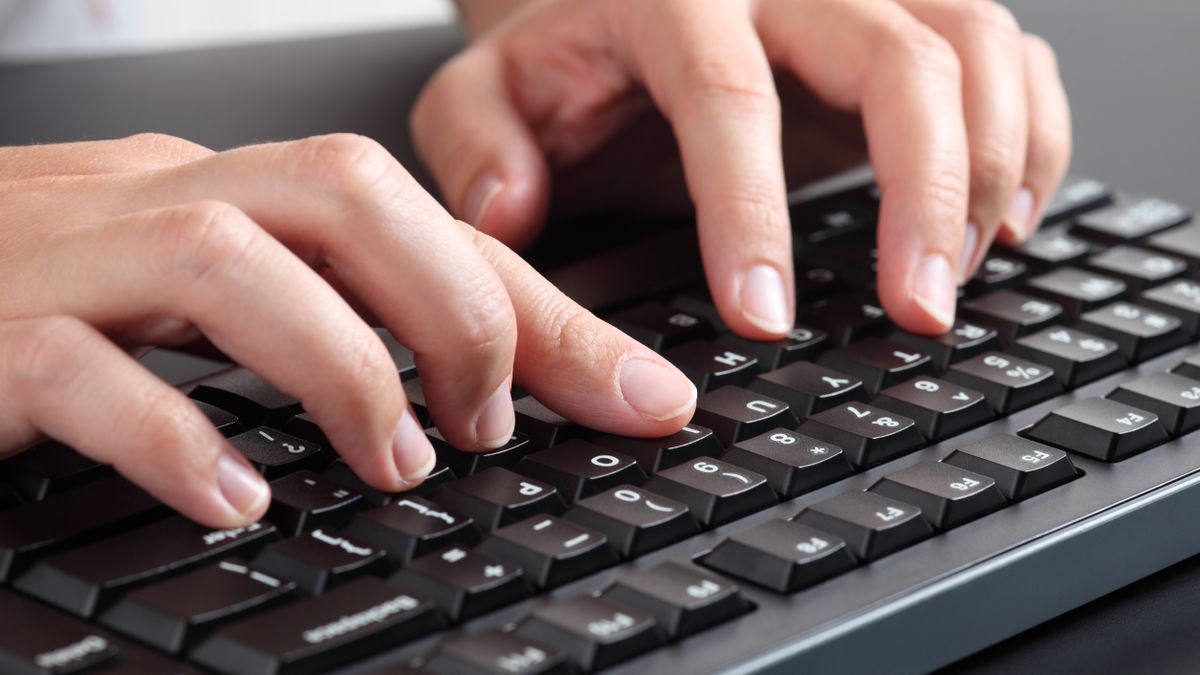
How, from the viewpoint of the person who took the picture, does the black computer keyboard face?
facing away from the viewer and to the left of the viewer
